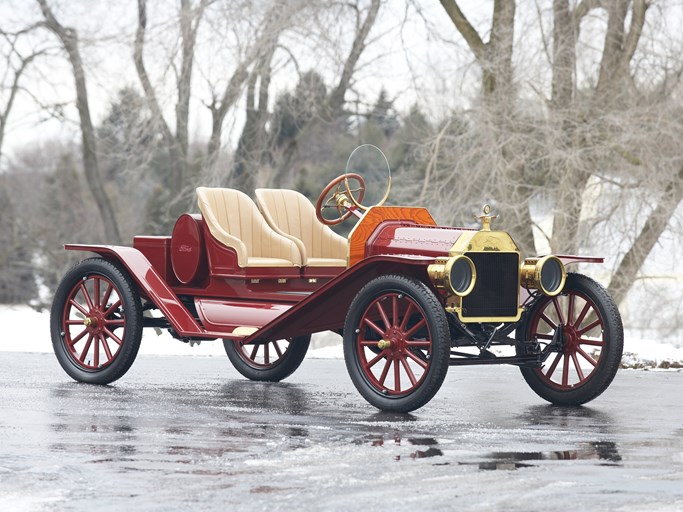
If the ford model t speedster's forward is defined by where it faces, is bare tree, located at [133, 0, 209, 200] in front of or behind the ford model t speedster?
behind

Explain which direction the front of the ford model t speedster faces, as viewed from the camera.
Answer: facing the viewer and to the right of the viewer
